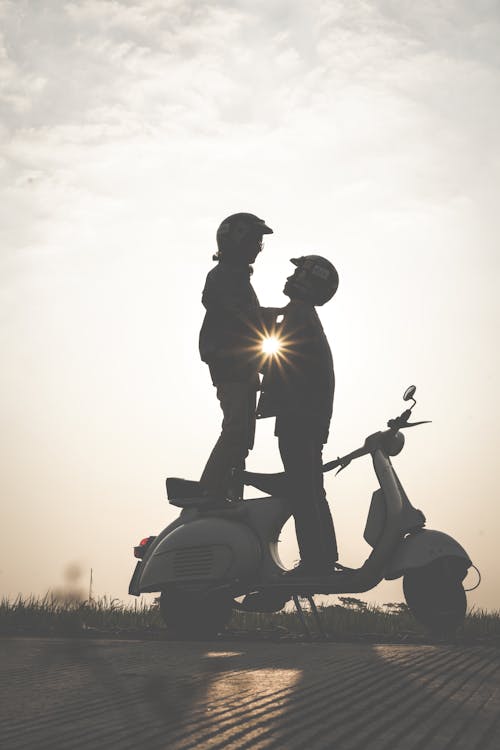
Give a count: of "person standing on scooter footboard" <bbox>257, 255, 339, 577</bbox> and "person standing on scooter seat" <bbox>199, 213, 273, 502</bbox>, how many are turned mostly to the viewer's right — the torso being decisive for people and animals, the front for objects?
1

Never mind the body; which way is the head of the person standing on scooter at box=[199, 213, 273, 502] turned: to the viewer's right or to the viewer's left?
to the viewer's right

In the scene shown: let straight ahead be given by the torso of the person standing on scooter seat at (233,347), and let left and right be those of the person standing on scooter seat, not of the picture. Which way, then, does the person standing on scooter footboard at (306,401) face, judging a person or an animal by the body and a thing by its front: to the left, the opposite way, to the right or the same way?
the opposite way

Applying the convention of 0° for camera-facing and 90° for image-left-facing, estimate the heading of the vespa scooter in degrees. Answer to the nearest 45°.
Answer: approximately 270°

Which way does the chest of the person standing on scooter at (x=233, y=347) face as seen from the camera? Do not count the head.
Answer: to the viewer's right

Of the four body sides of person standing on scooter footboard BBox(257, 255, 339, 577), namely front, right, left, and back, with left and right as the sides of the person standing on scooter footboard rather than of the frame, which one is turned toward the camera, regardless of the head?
left

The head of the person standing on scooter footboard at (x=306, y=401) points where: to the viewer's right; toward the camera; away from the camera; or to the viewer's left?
to the viewer's left

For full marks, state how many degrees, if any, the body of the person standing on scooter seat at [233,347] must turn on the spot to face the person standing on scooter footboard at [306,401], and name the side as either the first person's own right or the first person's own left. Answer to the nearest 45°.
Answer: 0° — they already face them

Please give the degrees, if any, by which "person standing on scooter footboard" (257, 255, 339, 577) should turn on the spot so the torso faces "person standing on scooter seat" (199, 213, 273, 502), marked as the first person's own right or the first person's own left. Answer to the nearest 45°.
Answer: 0° — they already face them
